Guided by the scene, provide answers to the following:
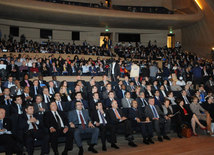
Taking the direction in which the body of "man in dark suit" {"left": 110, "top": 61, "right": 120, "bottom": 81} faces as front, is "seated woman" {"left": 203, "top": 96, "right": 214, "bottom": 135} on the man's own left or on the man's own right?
on the man's own left

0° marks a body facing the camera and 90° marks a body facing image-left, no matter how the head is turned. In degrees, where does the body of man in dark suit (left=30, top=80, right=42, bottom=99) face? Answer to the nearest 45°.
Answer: approximately 0°

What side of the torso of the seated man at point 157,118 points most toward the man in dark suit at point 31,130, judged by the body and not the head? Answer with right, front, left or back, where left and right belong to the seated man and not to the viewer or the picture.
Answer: right

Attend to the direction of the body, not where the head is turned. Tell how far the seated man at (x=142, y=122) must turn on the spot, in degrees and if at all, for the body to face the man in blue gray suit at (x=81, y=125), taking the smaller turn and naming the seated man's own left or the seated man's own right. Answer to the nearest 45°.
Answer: approximately 90° to the seated man's own right

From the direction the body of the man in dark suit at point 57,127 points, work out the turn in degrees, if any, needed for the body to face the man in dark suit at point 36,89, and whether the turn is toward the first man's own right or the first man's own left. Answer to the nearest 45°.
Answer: approximately 180°

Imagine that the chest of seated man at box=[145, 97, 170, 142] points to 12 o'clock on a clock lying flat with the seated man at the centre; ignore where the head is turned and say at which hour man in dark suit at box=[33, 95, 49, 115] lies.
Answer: The man in dark suit is roughly at 4 o'clock from the seated man.

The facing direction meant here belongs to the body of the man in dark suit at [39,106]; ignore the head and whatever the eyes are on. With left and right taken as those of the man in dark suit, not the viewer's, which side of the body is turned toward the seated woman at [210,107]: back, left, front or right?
left

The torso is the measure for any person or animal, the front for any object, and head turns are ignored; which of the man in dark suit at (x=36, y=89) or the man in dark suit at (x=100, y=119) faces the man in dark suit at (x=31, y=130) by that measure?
the man in dark suit at (x=36, y=89)

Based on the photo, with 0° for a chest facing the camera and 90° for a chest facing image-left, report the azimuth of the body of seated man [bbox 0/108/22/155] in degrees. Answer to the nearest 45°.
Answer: approximately 315°

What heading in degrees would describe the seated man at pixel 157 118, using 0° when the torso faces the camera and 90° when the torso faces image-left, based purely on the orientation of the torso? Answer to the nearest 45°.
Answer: approximately 315°
